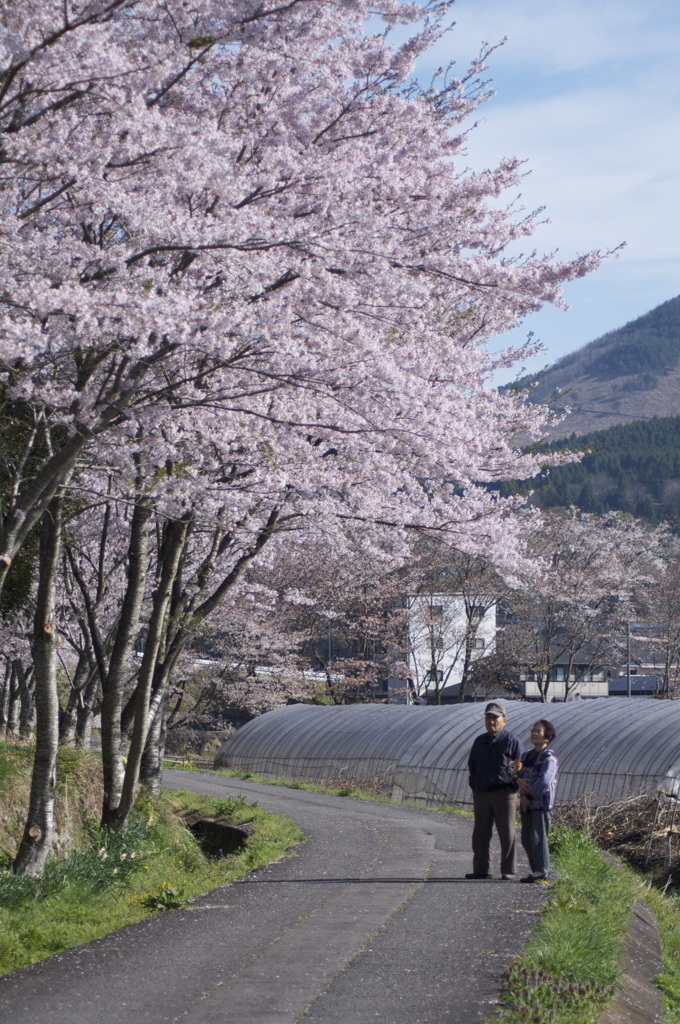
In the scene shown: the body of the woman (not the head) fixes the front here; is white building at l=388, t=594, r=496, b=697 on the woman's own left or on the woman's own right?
on the woman's own right

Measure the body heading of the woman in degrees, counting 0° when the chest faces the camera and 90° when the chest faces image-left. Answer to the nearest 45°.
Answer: approximately 45°
